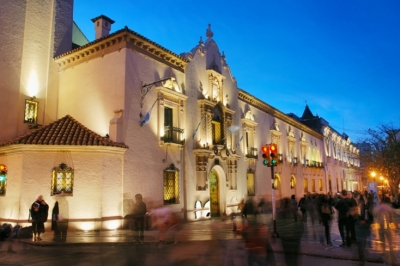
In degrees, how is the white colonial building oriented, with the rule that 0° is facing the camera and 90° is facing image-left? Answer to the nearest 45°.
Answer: approximately 315°

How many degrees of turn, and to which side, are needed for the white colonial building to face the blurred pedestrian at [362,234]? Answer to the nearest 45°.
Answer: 0° — it already faces them

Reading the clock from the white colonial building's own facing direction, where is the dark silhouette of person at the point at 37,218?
The dark silhouette of person is roughly at 2 o'clock from the white colonial building.
